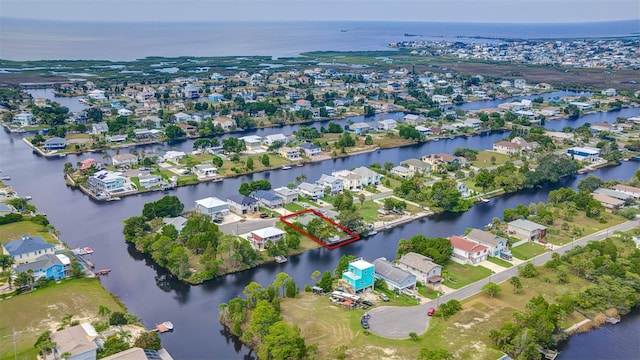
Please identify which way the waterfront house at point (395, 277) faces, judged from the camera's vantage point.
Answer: facing the viewer and to the right of the viewer

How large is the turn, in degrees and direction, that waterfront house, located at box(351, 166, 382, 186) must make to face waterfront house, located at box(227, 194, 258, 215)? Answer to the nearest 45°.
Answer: approximately 90° to its right

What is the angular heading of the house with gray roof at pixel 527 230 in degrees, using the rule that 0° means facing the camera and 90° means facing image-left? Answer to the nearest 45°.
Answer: approximately 315°

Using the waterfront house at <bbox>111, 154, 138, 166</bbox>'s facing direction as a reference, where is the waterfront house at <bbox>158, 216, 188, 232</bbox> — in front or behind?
in front

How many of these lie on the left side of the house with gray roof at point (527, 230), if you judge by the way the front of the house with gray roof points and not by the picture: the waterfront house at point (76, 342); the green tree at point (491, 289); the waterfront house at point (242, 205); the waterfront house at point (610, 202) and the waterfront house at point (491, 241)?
1

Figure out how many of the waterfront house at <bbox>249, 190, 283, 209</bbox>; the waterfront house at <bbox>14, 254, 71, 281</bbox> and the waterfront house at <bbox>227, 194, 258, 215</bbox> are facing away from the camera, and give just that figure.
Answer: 0

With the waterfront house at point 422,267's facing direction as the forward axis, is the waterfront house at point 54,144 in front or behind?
behind

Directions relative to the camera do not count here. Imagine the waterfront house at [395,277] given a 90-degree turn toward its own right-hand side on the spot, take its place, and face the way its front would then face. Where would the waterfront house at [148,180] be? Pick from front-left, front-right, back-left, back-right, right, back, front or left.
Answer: right

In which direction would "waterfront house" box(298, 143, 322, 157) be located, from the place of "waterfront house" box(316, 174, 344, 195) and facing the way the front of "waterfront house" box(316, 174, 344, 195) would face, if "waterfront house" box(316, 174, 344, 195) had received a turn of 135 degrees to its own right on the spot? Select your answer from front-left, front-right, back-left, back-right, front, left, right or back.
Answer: right

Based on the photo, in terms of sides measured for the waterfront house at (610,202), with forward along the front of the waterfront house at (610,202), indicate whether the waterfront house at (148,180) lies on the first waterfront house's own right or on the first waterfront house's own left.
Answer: on the first waterfront house's own right

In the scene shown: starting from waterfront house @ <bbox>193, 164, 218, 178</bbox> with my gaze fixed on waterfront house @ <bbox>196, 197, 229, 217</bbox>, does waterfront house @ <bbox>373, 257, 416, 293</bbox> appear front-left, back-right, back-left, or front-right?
front-left
